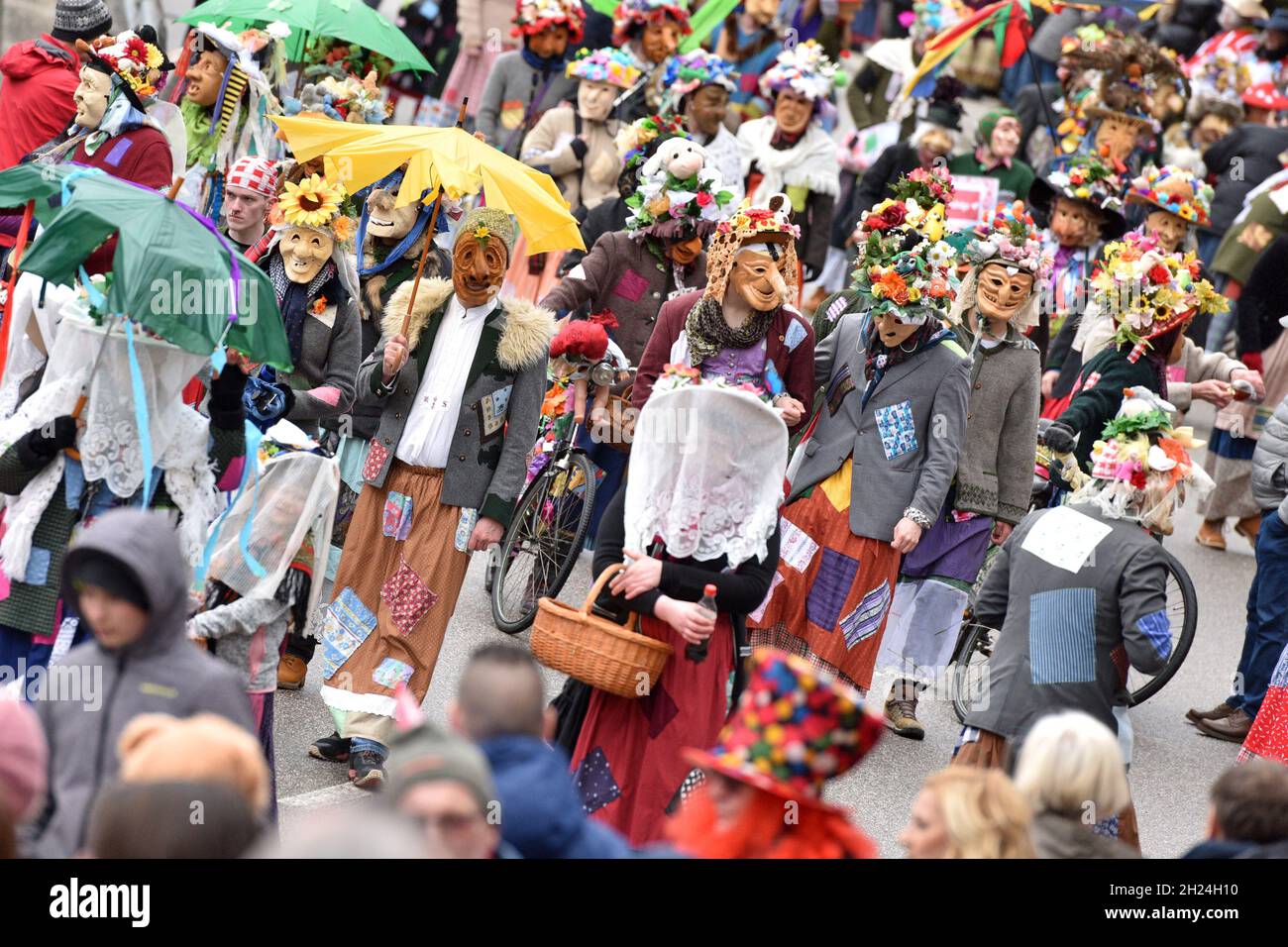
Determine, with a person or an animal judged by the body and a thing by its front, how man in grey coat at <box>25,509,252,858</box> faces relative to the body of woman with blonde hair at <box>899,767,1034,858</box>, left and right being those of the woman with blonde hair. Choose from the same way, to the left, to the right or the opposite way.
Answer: to the left

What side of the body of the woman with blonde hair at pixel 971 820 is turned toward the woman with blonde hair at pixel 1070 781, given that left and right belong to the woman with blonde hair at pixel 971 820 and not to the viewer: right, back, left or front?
right

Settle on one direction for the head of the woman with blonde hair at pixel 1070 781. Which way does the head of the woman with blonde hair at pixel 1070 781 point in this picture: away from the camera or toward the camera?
away from the camera

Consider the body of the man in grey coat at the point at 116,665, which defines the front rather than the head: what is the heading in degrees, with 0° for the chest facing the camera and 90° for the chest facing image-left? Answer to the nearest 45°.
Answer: approximately 45°
